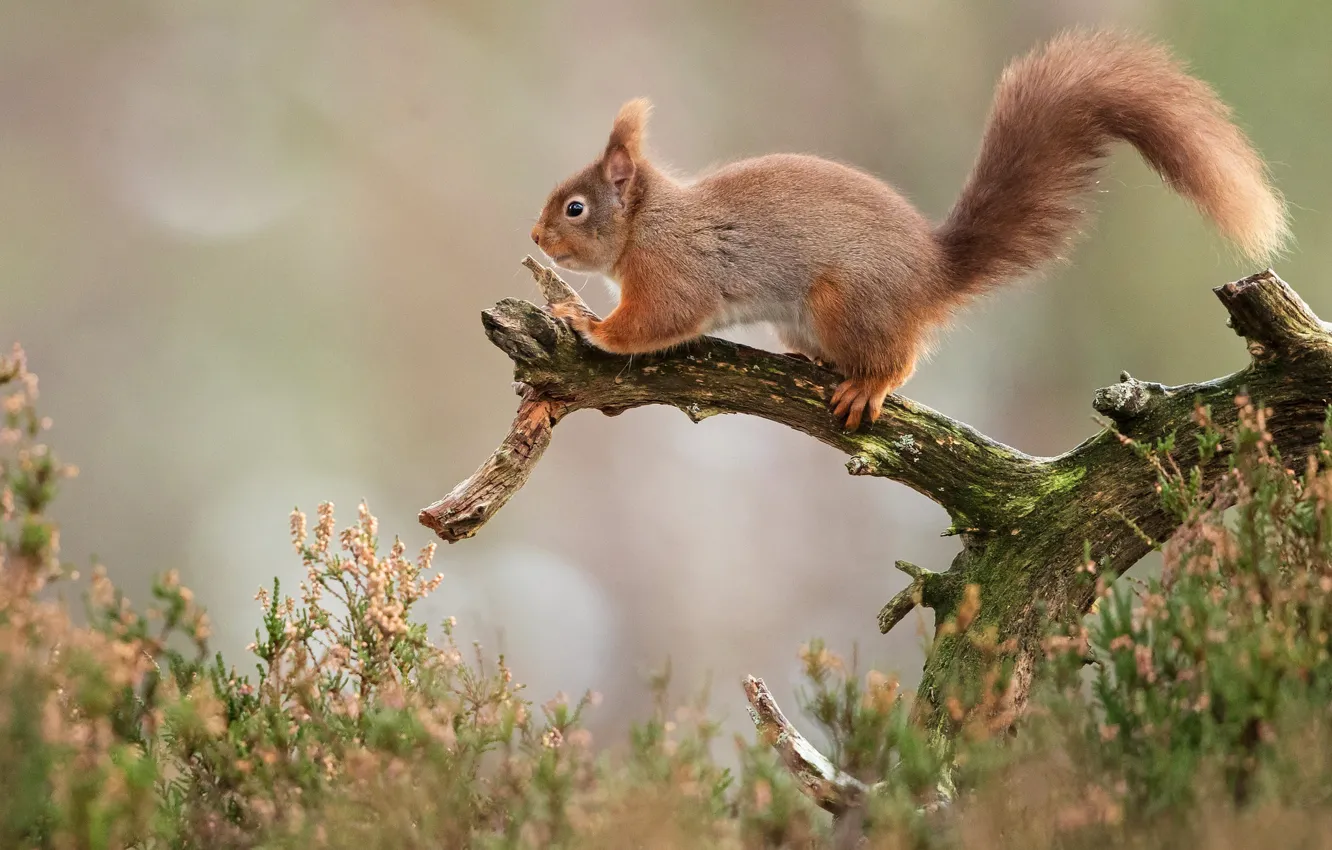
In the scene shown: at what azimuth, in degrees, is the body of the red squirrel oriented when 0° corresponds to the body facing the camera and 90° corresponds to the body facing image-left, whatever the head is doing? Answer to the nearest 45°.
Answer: approximately 90°

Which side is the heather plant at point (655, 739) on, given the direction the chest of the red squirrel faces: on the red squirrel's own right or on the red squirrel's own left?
on the red squirrel's own left
